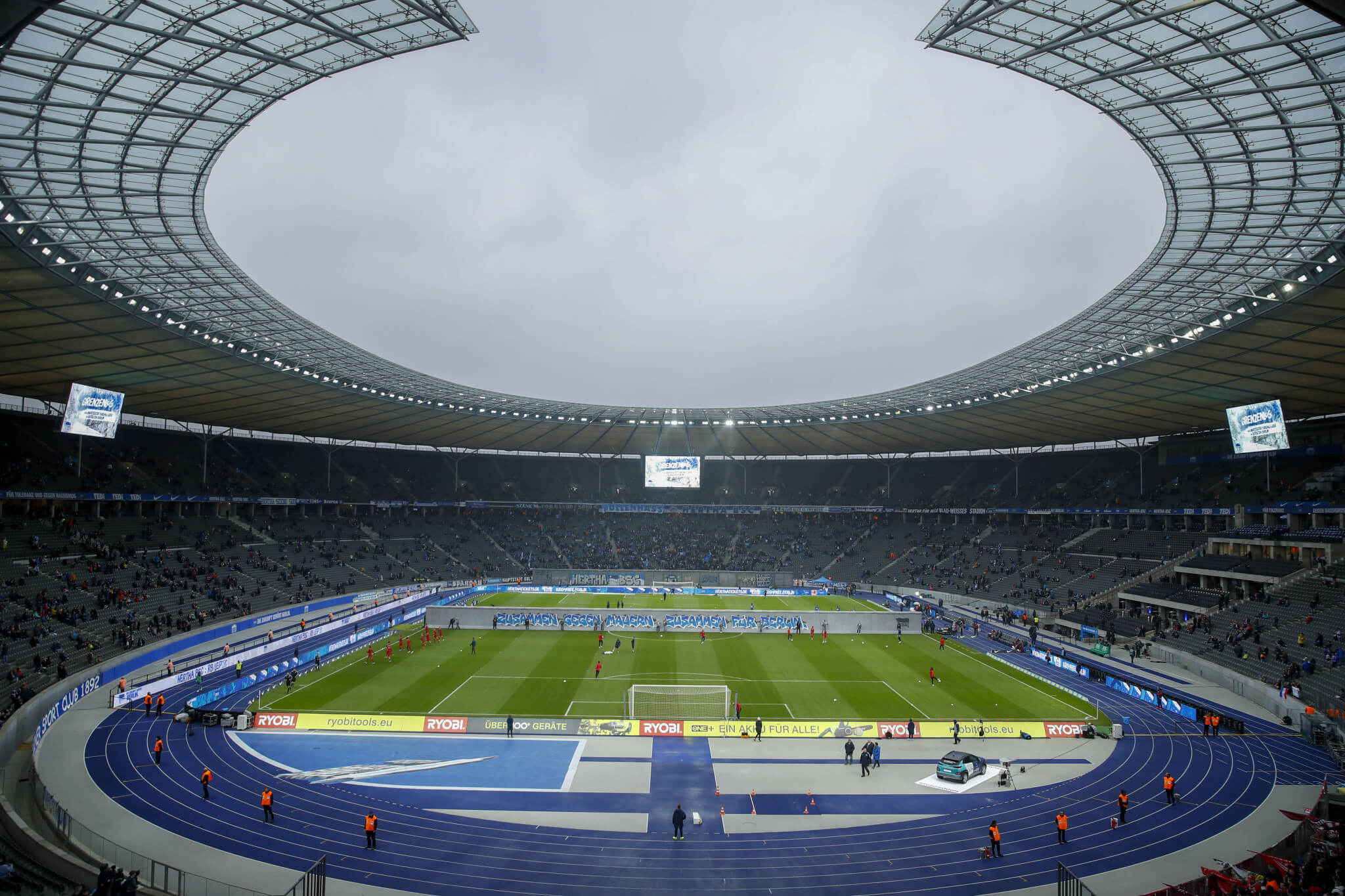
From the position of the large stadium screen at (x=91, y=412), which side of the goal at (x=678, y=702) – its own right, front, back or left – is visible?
left

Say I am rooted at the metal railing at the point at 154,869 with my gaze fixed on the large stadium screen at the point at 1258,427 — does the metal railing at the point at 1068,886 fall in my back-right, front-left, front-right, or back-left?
front-right

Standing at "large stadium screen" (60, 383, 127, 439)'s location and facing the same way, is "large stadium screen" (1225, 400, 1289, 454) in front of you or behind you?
in front

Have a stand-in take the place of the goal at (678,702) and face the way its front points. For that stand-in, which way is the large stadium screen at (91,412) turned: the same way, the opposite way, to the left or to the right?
to the right

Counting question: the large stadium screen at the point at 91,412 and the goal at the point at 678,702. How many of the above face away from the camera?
1

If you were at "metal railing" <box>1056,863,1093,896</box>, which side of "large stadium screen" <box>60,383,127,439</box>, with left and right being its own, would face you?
front

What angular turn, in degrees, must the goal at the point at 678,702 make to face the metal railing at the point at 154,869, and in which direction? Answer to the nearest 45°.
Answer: approximately 135° to its left

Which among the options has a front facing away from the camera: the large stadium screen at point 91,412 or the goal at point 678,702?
the goal

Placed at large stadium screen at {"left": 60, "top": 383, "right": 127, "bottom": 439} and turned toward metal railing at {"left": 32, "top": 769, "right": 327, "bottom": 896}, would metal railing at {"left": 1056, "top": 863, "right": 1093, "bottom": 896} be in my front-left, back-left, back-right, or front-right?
front-left

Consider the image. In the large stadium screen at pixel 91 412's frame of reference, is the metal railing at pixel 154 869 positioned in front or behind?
in front

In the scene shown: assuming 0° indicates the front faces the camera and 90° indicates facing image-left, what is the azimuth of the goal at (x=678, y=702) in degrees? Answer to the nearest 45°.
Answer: approximately 180°

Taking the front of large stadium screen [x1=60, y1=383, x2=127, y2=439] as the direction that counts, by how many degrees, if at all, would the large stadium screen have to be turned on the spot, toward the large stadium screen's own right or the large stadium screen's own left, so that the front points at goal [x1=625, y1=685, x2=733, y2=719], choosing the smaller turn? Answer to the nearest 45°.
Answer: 0° — it already faces it

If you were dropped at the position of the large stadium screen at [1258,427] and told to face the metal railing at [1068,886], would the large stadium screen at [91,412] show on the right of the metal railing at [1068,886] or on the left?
right
